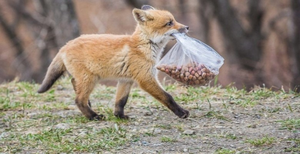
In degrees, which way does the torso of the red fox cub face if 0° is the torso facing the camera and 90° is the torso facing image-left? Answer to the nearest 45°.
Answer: approximately 270°

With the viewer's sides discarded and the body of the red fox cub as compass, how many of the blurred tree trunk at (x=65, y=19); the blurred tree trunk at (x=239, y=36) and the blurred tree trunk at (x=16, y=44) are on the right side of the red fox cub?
0

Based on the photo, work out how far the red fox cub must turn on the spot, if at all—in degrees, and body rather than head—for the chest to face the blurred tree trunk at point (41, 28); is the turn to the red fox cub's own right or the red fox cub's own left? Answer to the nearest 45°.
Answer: approximately 90° to the red fox cub's own left

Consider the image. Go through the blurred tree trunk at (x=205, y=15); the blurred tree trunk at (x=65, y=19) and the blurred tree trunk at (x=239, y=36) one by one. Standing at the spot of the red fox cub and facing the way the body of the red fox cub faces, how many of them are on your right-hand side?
0

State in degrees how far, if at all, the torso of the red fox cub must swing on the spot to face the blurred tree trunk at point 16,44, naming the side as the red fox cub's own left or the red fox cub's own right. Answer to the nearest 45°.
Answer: approximately 90° to the red fox cub's own left

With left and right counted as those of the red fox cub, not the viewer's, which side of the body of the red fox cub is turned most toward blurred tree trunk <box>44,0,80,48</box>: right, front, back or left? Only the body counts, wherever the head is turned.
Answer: left

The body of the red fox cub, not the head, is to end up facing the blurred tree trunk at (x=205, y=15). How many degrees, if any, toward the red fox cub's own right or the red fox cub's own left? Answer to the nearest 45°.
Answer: approximately 90° to the red fox cub's own left
